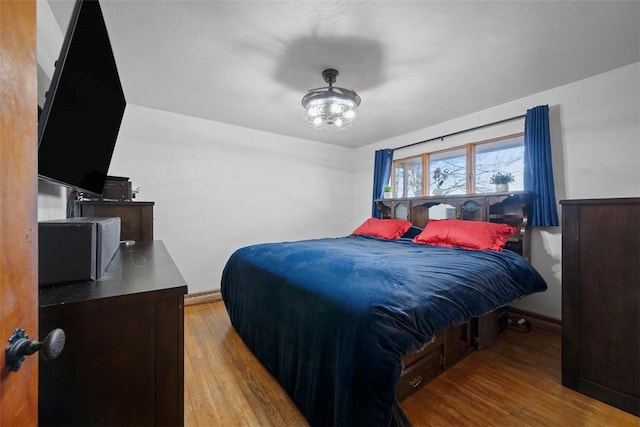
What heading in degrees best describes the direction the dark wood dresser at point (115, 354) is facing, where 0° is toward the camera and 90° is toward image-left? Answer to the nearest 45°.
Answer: approximately 270°

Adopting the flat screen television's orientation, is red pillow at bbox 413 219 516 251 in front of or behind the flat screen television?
in front

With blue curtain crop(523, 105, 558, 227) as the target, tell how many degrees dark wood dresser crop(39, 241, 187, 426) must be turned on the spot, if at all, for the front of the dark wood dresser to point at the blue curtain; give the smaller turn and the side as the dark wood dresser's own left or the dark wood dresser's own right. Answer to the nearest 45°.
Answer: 0° — it already faces it

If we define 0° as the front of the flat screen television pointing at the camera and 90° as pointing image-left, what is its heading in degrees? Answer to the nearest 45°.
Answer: approximately 315°

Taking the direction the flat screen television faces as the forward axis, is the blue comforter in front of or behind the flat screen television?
in front

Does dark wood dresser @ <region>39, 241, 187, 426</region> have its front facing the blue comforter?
yes
